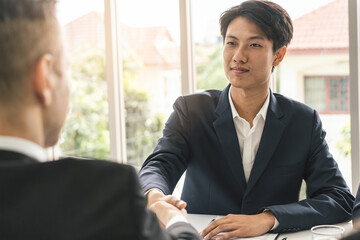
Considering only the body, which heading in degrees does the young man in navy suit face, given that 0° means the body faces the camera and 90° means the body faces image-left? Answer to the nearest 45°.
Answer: approximately 0°

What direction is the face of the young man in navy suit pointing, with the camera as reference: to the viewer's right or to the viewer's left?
to the viewer's left
